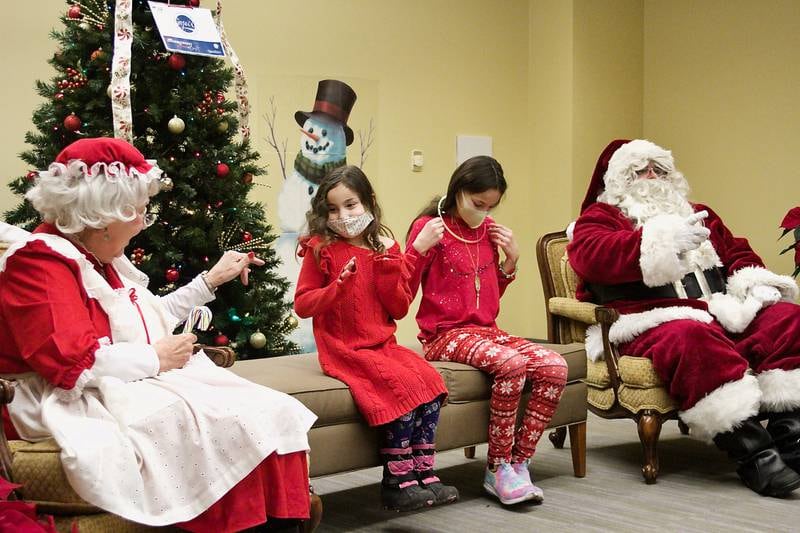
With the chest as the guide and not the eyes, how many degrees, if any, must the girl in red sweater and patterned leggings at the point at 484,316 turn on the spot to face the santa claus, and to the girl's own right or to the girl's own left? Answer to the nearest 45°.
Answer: approximately 90° to the girl's own left

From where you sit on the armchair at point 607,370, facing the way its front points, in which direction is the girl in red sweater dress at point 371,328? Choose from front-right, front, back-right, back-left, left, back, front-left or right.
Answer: right

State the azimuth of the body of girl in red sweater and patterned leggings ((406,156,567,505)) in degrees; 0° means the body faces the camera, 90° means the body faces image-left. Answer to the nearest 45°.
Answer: approximately 315°

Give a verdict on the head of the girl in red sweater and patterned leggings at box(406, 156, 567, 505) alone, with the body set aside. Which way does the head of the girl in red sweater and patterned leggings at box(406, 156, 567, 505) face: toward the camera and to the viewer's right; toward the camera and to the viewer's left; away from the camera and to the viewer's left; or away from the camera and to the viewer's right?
toward the camera and to the viewer's right
